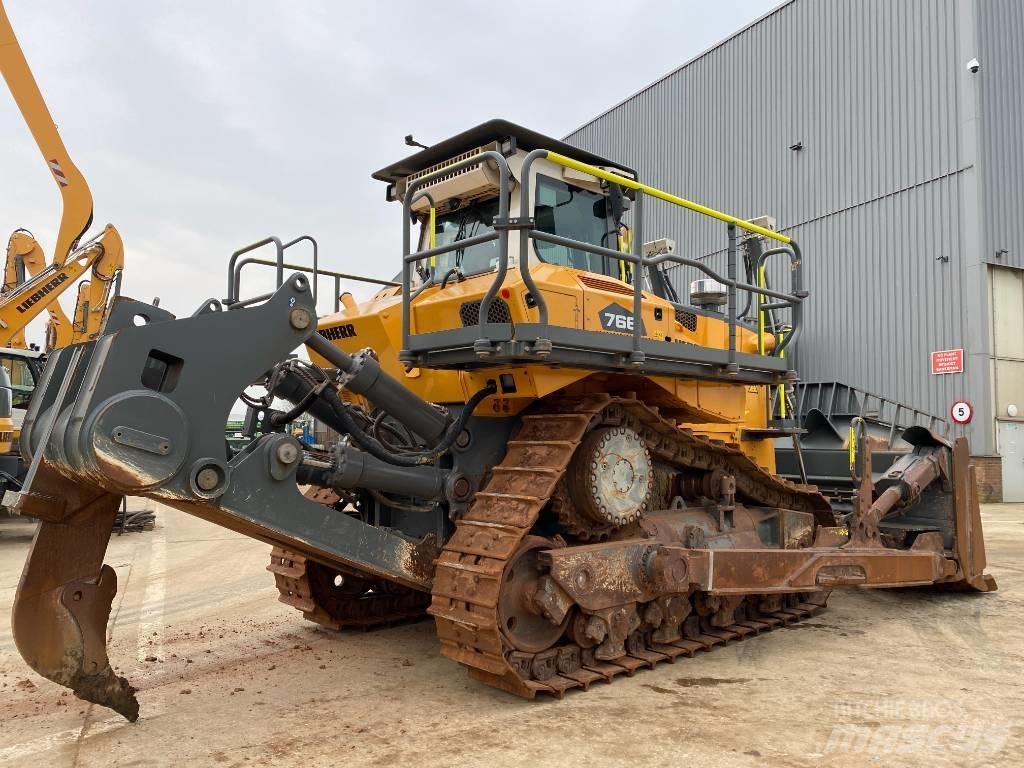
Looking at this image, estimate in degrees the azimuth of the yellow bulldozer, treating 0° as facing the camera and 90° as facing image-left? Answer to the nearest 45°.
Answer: approximately 225°

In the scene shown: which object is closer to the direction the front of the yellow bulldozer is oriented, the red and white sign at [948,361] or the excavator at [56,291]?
the red and white sign

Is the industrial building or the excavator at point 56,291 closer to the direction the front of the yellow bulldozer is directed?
the industrial building

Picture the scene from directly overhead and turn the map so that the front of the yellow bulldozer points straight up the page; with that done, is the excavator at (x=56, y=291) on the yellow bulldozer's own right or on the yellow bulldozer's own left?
on the yellow bulldozer's own left

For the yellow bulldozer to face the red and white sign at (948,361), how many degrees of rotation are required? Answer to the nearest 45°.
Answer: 0° — it already faces it

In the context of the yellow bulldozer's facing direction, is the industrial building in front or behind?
in front

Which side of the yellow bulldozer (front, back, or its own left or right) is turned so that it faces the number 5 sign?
front
